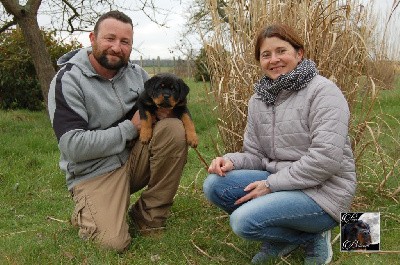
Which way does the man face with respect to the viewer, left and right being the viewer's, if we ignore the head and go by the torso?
facing the viewer and to the right of the viewer

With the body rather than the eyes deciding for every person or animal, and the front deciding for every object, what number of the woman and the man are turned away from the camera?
0

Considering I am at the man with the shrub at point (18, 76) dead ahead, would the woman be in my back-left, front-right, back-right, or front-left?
back-right

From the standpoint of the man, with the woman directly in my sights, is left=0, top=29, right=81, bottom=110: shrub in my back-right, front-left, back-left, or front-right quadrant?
back-left

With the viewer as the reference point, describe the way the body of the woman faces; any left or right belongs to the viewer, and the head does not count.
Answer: facing the viewer and to the left of the viewer

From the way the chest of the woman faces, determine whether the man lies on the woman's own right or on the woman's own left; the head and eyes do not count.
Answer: on the woman's own right
